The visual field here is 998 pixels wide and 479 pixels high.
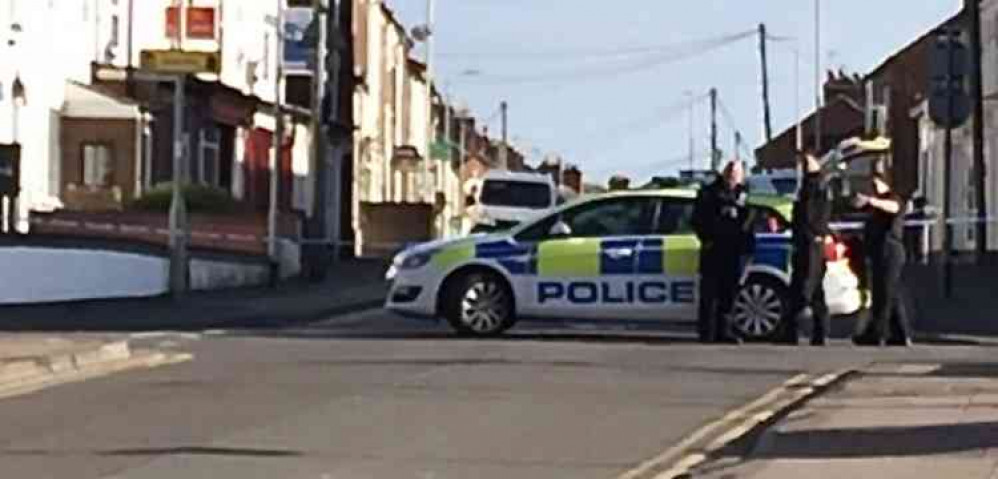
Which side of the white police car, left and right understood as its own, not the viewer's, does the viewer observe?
left

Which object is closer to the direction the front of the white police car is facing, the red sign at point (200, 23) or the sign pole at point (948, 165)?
the red sign

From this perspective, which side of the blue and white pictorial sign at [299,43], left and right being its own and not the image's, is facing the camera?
front

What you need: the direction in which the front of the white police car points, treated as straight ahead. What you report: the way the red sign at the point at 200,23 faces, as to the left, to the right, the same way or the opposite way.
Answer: to the left

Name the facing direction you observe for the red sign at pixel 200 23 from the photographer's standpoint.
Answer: facing the viewer

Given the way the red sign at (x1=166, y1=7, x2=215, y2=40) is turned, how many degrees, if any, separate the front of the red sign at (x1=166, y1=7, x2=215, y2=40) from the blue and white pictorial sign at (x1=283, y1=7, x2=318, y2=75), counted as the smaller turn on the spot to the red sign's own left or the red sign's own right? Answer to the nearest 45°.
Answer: approximately 45° to the red sign's own left

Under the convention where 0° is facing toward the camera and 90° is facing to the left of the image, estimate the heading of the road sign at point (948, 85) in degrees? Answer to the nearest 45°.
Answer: approximately 180°
